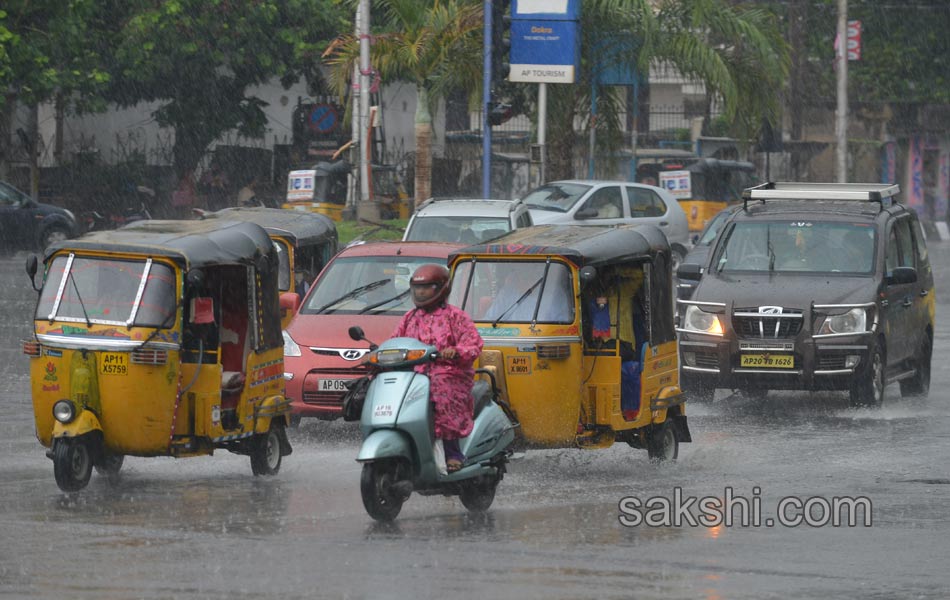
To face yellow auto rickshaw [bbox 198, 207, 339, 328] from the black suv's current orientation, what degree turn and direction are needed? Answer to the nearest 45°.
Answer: approximately 90° to its right

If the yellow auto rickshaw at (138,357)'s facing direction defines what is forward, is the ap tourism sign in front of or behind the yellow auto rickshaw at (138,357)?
behind

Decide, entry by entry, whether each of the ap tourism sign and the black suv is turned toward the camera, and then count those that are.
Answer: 2

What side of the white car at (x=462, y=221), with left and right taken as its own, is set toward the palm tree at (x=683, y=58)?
back

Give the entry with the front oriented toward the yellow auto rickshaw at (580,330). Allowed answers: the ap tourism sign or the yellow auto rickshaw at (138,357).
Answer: the ap tourism sign

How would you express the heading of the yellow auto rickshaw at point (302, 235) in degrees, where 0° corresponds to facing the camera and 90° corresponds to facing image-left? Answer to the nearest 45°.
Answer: approximately 45°

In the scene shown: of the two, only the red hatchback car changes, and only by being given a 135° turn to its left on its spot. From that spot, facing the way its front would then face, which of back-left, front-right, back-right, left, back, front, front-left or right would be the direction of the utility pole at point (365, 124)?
left

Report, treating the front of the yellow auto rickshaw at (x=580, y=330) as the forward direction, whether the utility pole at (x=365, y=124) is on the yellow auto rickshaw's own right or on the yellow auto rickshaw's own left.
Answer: on the yellow auto rickshaw's own right

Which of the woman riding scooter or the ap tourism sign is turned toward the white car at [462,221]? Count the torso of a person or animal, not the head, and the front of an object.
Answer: the ap tourism sign
